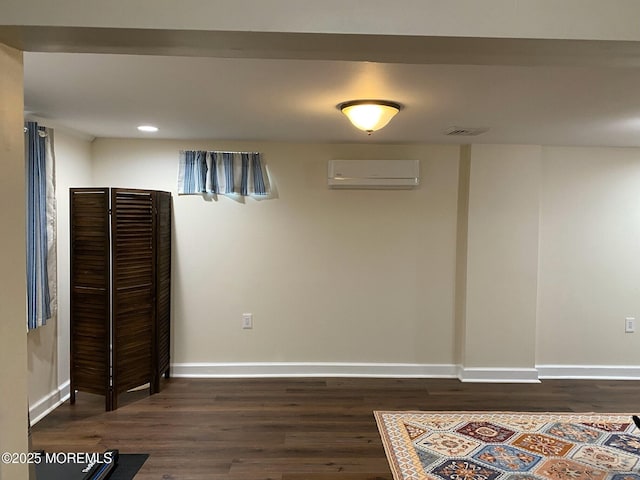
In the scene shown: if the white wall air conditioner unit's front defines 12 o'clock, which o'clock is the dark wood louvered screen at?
The dark wood louvered screen is roughly at 2 o'clock from the white wall air conditioner unit.

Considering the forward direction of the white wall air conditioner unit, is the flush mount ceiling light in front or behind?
in front

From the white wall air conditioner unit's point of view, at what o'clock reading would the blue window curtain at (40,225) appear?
The blue window curtain is roughly at 2 o'clock from the white wall air conditioner unit.

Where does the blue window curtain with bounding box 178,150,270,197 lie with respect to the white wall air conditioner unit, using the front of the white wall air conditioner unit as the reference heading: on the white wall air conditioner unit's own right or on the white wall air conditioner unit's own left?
on the white wall air conditioner unit's own right

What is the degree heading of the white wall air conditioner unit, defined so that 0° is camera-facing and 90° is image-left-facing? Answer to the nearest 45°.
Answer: approximately 0°

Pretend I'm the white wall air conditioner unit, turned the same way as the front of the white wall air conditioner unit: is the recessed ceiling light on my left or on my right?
on my right

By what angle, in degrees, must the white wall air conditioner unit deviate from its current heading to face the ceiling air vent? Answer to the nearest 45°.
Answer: approximately 45° to its left

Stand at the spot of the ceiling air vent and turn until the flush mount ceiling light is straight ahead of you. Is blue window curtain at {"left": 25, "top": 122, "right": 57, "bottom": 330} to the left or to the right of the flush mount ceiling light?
right
